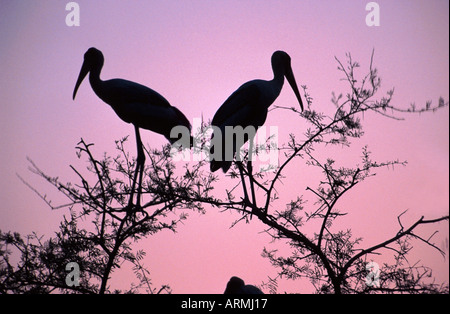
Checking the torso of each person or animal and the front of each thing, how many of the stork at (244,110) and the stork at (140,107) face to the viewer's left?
1

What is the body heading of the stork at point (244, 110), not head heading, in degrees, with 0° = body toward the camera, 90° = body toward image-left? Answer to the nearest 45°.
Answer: approximately 270°

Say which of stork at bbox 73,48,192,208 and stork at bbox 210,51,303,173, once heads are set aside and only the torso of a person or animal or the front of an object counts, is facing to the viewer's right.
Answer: stork at bbox 210,51,303,173

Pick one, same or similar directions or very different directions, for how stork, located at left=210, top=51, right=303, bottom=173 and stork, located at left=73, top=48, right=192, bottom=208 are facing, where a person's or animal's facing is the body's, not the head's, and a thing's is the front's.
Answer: very different directions

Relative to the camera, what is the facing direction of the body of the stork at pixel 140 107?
to the viewer's left

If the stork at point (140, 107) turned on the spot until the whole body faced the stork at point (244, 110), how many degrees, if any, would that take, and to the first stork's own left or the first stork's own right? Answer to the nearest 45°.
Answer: approximately 135° to the first stork's own left

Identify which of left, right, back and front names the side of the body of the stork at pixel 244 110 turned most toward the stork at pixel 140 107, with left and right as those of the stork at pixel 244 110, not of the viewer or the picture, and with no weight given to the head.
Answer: back
